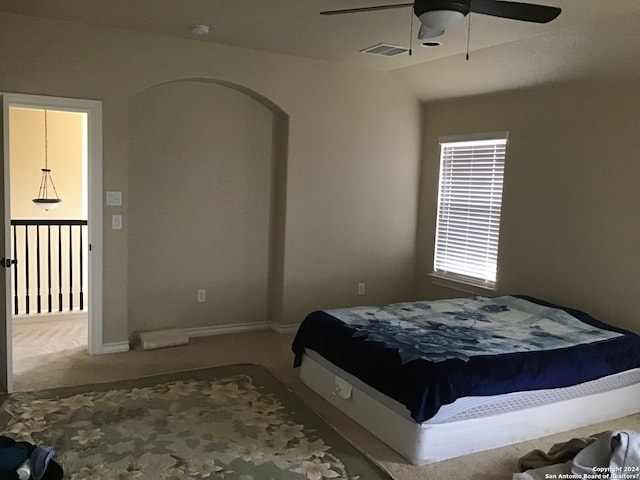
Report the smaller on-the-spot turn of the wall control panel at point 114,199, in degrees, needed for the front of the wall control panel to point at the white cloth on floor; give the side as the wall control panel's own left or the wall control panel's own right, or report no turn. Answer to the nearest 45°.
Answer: approximately 45° to the wall control panel's own left

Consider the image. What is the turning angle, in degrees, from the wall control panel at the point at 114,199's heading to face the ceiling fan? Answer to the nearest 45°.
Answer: approximately 45° to its left

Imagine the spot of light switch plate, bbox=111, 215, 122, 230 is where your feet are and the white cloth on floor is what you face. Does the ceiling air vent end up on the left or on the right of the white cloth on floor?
left

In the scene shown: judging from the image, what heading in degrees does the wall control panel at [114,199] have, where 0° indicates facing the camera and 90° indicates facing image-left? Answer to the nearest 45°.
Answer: approximately 0°

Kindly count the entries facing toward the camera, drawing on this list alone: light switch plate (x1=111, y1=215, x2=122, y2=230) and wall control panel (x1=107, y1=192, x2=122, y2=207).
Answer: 2

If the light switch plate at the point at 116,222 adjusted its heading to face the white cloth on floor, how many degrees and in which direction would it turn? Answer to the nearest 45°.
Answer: approximately 45° to its left

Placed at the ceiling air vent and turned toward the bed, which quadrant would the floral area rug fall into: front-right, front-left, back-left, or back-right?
front-right

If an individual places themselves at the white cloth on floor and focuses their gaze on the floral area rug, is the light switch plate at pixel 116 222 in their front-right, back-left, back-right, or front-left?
front-right

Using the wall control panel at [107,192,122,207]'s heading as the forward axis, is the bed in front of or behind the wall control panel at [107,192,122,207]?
in front

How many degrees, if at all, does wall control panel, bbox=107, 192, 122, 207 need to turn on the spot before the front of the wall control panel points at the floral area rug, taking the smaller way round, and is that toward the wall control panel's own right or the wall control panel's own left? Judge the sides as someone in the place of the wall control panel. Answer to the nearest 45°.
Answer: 0° — it already faces it

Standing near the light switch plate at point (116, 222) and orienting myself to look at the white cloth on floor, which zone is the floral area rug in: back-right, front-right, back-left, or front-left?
front-right

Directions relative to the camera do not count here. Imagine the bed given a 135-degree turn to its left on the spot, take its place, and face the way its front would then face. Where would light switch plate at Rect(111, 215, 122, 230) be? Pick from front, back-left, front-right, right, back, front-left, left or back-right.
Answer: back

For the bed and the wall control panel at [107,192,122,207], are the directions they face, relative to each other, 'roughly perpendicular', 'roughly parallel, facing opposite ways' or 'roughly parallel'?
roughly perpendicular

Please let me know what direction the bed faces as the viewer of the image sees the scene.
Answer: facing the viewer and to the left of the viewer

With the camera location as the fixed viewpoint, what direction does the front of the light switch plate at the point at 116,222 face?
facing the viewer

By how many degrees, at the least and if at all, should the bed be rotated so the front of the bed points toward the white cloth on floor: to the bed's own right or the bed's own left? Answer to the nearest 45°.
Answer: approximately 90° to the bed's own left
